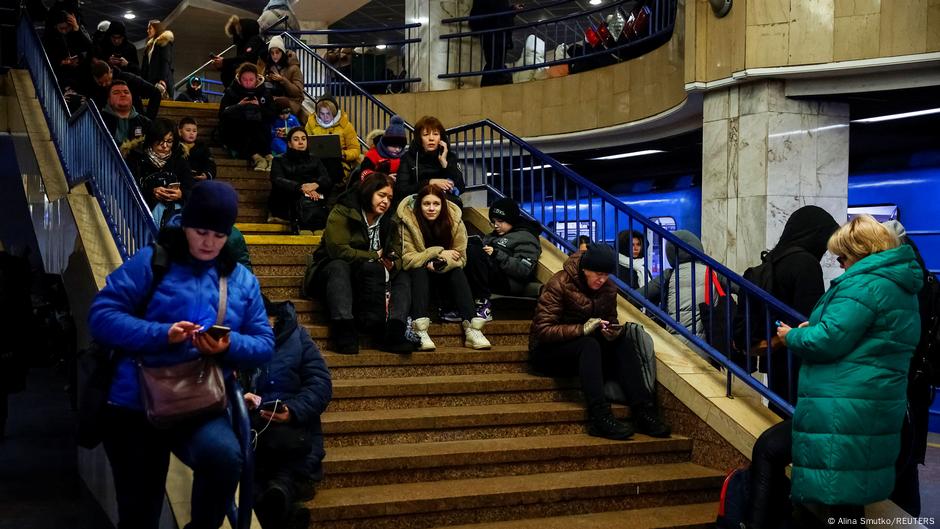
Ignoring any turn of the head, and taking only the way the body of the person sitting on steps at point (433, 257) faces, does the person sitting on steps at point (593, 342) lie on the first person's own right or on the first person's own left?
on the first person's own left

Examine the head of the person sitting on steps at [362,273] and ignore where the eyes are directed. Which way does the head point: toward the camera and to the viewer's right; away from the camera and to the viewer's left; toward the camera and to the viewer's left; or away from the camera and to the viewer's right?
toward the camera and to the viewer's right

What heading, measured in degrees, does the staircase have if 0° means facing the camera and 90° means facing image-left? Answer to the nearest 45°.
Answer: approximately 0°

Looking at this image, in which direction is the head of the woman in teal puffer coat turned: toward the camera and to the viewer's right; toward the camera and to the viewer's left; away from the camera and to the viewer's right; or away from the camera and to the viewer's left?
away from the camera and to the viewer's left

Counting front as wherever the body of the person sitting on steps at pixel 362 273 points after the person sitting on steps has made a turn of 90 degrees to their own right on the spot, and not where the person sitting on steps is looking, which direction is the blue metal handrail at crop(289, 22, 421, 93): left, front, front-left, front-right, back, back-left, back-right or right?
back-right

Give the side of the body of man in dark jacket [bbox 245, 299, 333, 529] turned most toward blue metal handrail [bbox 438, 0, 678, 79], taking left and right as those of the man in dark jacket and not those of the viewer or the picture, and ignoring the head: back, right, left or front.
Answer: back

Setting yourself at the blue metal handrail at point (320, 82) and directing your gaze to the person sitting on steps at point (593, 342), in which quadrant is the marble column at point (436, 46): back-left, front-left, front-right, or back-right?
back-left

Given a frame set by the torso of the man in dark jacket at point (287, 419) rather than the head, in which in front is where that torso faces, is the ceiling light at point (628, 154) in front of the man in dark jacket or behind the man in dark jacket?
behind

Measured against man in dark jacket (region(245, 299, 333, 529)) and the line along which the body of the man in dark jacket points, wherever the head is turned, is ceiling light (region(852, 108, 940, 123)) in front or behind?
behind

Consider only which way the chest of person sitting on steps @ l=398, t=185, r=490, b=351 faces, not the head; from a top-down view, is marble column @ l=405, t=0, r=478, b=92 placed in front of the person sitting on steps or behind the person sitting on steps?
behind

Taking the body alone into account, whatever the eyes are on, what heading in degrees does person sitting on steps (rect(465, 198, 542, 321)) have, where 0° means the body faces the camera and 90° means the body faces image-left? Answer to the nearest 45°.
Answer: approximately 45°

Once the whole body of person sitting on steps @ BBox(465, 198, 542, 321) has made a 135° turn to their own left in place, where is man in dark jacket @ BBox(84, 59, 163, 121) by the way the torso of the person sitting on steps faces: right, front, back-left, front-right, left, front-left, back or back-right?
back-left

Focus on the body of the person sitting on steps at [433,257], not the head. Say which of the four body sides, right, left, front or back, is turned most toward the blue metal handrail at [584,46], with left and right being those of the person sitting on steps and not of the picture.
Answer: back

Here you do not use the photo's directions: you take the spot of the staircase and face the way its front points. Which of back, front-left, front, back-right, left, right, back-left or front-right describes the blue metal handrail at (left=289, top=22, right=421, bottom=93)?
back

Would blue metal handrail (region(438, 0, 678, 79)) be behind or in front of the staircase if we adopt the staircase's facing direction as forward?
behind
